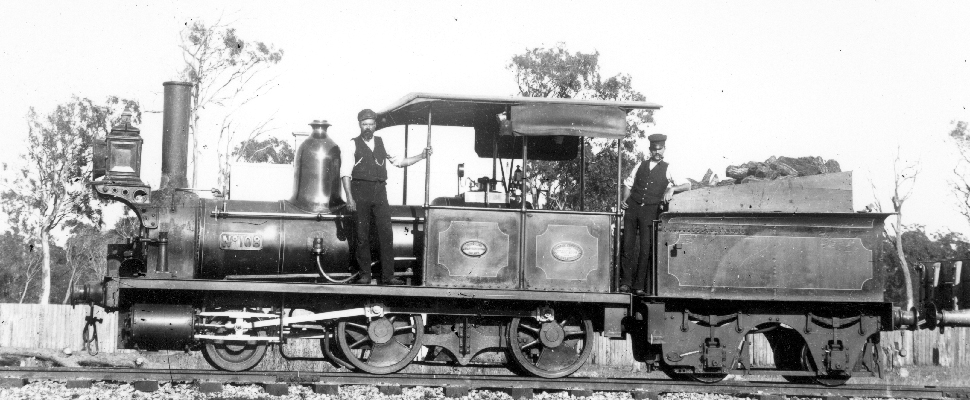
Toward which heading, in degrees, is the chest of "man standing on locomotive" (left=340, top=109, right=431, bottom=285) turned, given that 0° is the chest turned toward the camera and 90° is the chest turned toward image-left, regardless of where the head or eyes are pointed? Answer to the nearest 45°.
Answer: approximately 0°

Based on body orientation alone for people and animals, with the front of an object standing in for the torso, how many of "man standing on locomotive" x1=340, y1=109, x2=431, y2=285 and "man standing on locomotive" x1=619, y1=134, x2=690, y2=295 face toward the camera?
2

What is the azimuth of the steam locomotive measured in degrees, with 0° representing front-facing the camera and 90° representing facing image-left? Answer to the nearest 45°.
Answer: approximately 90°

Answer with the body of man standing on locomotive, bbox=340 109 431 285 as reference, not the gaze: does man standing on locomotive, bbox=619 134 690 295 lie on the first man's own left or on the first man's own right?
on the first man's own left

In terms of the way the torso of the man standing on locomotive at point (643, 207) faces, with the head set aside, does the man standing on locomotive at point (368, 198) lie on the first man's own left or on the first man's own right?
on the first man's own right

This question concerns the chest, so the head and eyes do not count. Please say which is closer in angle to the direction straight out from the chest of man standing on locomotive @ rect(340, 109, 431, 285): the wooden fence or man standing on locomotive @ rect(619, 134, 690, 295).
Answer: the man standing on locomotive
